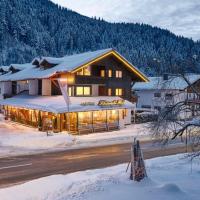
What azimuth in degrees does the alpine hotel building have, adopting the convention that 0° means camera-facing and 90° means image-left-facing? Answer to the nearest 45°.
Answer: approximately 315°
